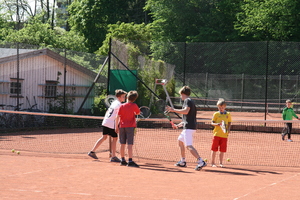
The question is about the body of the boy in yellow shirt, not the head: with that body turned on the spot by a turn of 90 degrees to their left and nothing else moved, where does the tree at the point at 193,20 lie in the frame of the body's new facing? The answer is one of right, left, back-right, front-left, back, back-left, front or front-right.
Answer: left

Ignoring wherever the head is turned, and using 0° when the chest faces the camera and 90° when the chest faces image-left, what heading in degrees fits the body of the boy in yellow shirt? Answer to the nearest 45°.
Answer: approximately 0°

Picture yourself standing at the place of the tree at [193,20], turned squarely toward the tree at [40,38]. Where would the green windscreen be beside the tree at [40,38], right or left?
left

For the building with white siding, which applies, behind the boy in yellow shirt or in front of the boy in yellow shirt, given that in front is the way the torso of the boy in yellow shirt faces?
behind

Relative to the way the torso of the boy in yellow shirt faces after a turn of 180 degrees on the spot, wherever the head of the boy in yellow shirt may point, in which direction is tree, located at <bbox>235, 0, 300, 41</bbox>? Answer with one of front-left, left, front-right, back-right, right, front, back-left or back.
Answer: front

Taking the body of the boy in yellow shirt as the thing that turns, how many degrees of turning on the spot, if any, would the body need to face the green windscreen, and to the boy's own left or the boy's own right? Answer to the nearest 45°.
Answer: approximately 135° to the boy's own right
